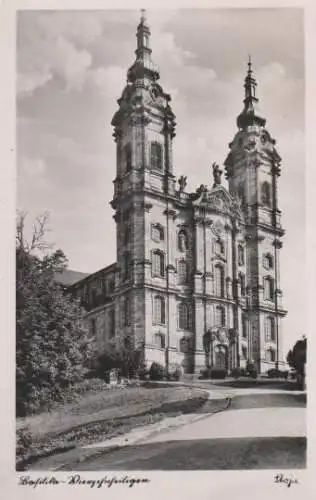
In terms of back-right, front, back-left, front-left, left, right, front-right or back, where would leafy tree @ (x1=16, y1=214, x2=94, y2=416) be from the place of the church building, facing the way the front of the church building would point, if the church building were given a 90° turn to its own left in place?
back

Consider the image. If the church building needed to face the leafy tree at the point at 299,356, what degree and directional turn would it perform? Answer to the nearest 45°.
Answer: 0° — it already faces it

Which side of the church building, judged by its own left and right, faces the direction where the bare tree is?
right

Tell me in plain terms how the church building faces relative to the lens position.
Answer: facing the viewer and to the right of the viewer
